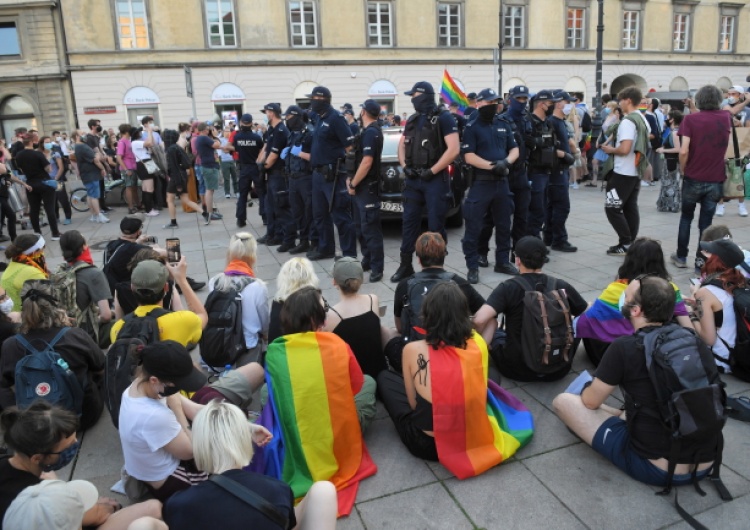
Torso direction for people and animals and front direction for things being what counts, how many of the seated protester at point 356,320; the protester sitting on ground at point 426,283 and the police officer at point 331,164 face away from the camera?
2

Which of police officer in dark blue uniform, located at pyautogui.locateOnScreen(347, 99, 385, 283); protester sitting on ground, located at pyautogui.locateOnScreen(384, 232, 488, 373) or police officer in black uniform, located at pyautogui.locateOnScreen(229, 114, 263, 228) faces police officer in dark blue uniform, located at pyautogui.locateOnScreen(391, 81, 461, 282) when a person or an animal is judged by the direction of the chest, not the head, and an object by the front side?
the protester sitting on ground

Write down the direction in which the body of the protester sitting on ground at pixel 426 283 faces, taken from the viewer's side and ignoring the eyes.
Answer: away from the camera

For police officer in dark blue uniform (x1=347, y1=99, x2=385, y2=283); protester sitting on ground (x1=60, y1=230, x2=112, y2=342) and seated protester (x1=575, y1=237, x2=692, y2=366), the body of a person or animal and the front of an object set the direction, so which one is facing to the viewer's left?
the police officer in dark blue uniform

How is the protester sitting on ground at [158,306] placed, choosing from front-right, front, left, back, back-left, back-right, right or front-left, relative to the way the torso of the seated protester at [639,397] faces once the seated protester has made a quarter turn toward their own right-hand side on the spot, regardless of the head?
back-left

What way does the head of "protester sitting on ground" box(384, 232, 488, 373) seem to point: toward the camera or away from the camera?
away from the camera

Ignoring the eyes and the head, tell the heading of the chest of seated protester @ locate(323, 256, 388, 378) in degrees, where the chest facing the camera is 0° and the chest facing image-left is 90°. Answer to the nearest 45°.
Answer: approximately 180°

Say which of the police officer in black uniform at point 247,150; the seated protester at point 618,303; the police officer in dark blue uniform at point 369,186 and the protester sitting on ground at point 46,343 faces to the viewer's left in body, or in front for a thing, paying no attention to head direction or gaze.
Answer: the police officer in dark blue uniform at point 369,186

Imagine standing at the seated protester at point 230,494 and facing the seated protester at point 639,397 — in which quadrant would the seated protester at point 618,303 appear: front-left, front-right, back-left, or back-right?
front-left

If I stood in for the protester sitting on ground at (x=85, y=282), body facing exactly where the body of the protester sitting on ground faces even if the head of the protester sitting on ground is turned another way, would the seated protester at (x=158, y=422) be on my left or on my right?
on my right

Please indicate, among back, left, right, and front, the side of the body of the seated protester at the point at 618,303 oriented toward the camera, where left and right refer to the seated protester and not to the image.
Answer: back

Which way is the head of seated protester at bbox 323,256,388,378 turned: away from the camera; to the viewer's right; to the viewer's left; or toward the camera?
away from the camera

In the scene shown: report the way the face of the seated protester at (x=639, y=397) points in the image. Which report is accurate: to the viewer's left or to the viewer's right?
to the viewer's left

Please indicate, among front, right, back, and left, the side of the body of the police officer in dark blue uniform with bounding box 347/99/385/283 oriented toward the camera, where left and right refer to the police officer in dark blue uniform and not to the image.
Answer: left

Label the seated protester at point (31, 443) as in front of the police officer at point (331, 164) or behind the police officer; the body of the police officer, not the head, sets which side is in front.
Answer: in front

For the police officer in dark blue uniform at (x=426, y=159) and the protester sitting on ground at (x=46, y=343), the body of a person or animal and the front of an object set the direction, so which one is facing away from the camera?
the protester sitting on ground
